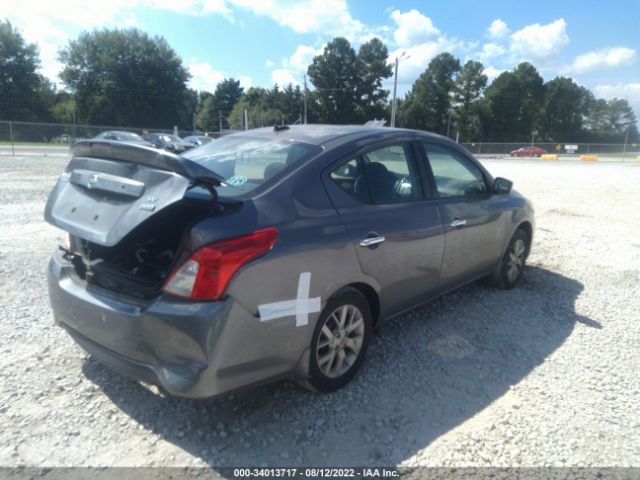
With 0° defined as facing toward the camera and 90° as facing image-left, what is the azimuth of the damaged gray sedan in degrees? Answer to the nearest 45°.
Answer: approximately 225°

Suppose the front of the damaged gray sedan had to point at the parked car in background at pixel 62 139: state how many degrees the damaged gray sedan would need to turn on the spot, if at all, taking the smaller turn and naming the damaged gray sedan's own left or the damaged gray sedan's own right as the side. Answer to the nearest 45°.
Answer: approximately 90° to the damaged gray sedan's own left

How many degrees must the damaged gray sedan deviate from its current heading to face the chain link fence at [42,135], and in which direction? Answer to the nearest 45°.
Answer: approximately 90° to its left
